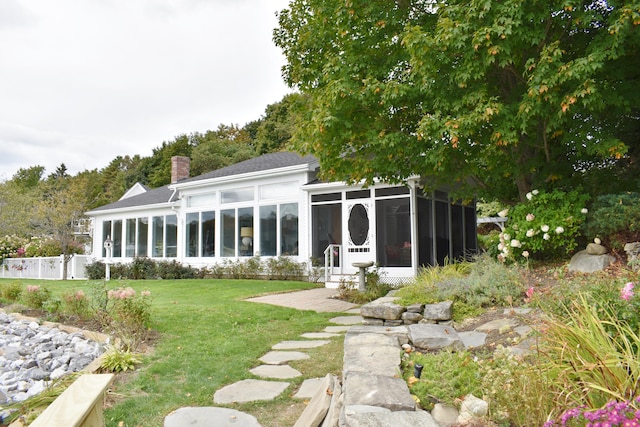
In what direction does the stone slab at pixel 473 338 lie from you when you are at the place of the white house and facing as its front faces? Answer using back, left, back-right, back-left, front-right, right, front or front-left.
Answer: front-left

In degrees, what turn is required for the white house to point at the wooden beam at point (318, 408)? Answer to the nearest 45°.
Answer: approximately 45° to its left

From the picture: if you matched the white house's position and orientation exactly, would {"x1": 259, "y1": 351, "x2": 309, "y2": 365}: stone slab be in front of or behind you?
in front

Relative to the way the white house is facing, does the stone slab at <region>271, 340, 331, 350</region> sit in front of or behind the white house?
in front

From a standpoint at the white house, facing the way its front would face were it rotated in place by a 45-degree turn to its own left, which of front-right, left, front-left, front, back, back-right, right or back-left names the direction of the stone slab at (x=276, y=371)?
front

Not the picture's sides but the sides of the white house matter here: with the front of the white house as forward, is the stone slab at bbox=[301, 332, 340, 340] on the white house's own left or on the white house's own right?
on the white house's own left

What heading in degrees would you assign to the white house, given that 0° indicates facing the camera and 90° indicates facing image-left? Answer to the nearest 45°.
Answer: approximately 45°

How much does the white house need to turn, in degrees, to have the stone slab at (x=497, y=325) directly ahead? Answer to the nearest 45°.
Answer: approximately 45° to its left

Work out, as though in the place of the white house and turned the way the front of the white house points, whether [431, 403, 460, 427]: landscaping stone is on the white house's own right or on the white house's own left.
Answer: on the white house's own left

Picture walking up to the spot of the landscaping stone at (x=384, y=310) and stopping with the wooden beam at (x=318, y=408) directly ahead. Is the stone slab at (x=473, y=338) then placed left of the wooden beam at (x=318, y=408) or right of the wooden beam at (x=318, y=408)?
left

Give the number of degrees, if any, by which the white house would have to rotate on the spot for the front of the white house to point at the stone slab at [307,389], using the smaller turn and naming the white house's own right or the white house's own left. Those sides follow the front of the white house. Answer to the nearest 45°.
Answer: approximately 45° to the white house's own left

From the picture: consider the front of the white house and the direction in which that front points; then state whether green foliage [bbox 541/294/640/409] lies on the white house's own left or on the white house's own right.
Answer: on the white house's own left

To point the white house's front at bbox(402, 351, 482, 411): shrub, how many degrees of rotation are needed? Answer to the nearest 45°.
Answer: approximately 45° to its left
